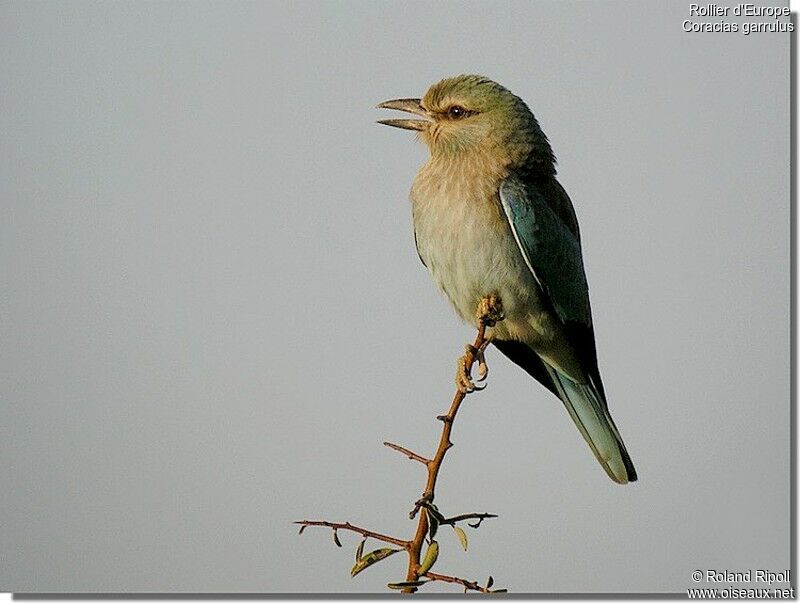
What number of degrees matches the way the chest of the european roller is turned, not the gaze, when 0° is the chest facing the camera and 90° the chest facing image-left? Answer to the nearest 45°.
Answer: approximately 45°
